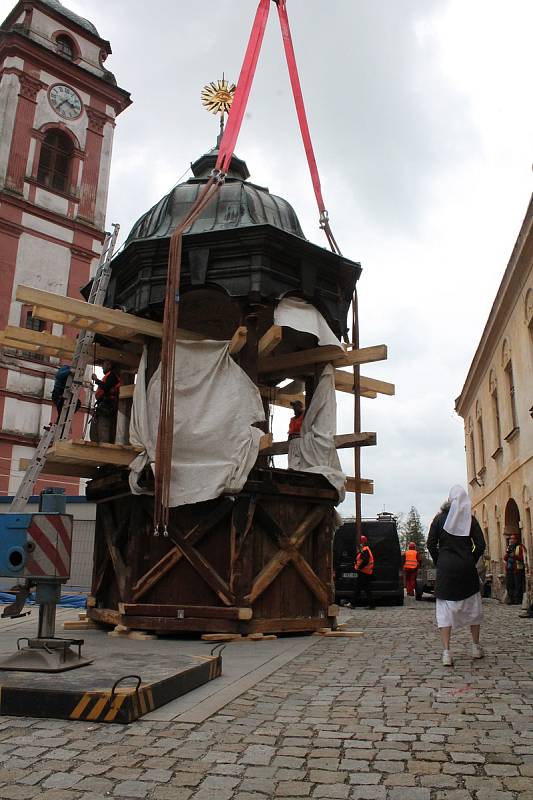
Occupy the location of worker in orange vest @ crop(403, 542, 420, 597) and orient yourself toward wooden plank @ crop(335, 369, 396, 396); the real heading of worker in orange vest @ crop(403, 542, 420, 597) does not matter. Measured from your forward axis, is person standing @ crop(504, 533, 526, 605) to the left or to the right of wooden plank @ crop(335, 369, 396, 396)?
left

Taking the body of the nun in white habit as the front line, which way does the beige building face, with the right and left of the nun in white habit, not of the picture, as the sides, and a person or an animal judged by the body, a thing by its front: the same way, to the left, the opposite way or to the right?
to the left

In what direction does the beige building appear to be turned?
to the viewer's left

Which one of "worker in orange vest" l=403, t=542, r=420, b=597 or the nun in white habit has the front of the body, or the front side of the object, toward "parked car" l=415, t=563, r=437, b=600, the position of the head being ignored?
the nun in white habit

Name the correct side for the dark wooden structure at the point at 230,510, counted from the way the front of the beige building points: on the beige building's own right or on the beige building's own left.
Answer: on the beige building's own left

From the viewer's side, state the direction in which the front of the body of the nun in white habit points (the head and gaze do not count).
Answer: away from the camera

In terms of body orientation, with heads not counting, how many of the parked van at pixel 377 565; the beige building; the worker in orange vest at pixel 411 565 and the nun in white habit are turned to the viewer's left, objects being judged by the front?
1

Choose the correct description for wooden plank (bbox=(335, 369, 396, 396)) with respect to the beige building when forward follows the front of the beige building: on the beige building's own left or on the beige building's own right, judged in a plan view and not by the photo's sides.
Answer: on the beige building's own left

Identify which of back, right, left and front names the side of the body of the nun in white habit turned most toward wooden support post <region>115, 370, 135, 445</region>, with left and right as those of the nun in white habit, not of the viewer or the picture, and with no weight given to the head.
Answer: left
